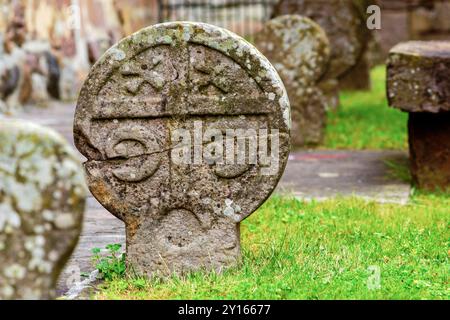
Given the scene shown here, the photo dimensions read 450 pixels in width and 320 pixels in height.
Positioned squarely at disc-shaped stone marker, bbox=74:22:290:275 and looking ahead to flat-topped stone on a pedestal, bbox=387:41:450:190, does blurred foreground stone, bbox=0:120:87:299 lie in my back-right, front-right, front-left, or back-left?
back-right

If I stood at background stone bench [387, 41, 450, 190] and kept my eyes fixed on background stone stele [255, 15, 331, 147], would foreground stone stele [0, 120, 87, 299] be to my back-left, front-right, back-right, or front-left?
back-left

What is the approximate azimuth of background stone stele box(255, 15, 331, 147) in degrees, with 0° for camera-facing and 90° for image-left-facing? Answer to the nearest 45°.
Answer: approximately 0°

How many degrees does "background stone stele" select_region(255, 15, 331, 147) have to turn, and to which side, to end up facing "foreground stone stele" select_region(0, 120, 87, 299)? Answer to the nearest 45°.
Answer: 0° — it already faces it
